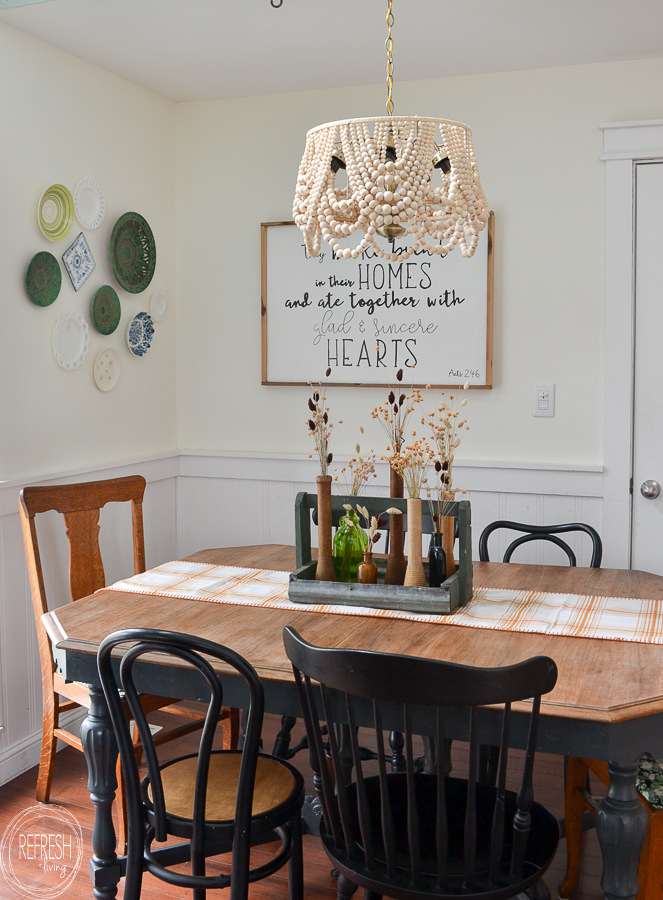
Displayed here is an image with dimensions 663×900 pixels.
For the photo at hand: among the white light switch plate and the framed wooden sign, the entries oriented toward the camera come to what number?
2

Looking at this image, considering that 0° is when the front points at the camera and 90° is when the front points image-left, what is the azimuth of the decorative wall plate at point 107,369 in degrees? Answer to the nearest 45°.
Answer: approximately 315°

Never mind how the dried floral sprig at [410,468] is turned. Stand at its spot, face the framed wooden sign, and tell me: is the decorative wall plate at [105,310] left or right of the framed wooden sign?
left

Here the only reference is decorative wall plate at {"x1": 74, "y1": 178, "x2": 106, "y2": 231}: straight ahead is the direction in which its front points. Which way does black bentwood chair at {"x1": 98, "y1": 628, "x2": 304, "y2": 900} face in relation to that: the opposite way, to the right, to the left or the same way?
to the left

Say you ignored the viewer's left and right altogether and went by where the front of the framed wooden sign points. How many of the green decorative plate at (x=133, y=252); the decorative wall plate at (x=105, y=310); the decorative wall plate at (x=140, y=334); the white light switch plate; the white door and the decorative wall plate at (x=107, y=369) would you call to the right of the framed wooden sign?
4

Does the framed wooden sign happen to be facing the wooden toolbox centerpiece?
yes

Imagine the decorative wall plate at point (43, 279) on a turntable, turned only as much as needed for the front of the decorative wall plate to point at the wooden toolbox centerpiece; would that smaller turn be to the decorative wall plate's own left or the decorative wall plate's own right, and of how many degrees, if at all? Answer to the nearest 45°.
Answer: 0° — it already faces it

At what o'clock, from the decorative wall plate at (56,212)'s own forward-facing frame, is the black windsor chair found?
The black windsor chair is roughly at 1 o'clock from the decorative wall plate.
